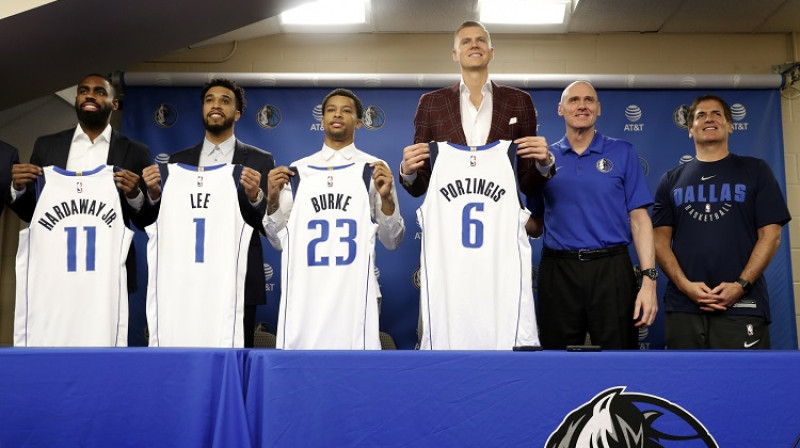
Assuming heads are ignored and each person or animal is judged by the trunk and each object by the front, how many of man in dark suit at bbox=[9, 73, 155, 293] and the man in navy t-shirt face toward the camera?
2

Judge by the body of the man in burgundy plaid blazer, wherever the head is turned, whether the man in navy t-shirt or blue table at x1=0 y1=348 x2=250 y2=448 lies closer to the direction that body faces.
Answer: the blue table

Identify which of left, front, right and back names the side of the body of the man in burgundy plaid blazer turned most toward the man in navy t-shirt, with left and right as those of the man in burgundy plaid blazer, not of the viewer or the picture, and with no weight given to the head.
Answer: left

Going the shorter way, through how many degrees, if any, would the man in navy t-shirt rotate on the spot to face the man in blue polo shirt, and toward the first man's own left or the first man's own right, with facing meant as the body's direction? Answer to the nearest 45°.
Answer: approximately 45° to the first man's own right

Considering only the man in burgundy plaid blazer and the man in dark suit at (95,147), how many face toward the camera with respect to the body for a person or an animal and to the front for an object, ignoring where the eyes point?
2

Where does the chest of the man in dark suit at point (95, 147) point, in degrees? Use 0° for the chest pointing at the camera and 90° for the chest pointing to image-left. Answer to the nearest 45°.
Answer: approximately 0°

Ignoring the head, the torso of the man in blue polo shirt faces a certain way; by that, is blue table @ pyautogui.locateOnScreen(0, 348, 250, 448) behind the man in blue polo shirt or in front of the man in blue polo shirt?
in front

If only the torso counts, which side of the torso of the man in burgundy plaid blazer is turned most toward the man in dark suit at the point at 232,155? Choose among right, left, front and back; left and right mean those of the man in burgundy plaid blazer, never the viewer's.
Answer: right

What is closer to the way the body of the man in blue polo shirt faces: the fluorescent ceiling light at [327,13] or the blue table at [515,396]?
the blue table
